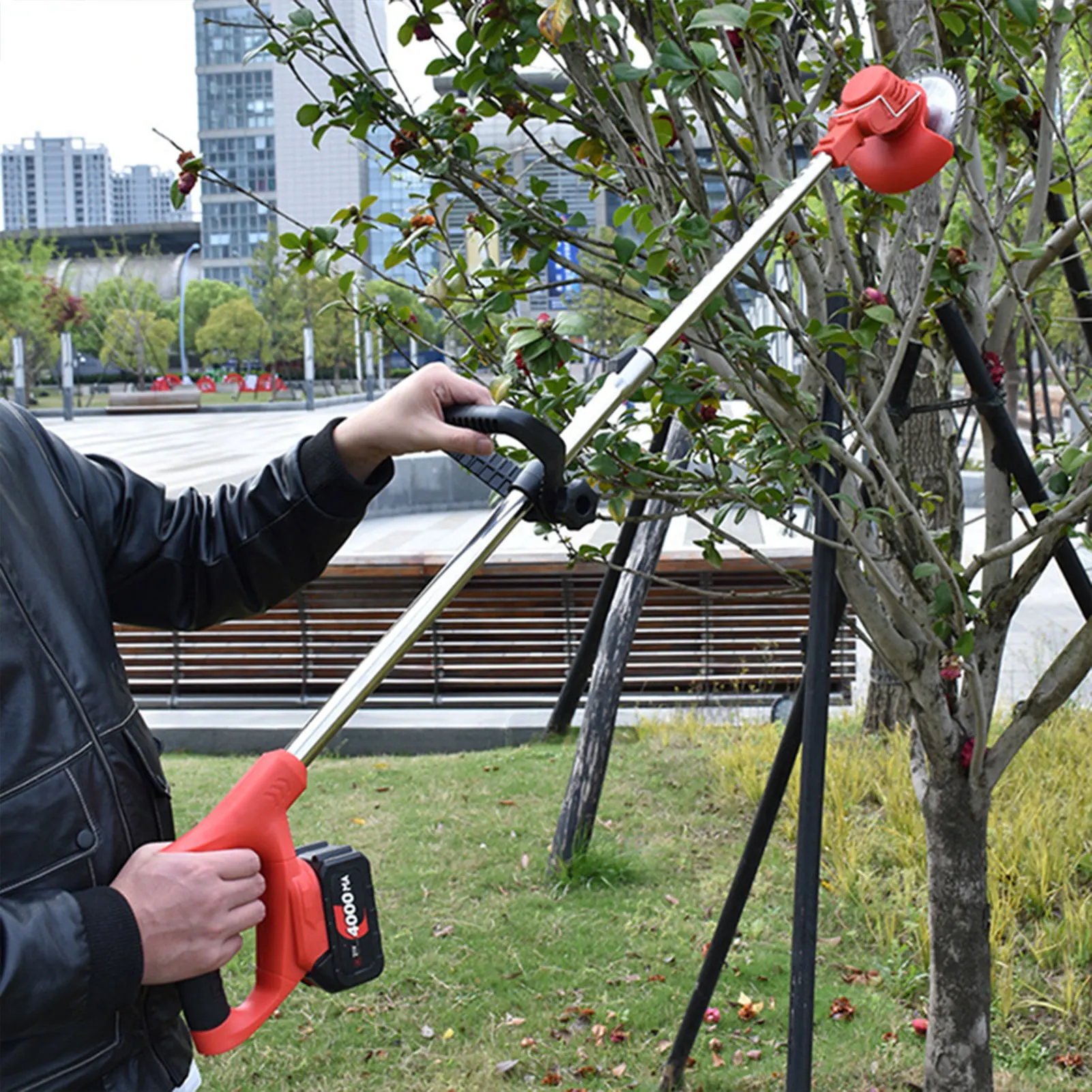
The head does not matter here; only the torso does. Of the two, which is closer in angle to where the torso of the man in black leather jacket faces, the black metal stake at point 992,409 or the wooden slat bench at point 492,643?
the black metal stake
